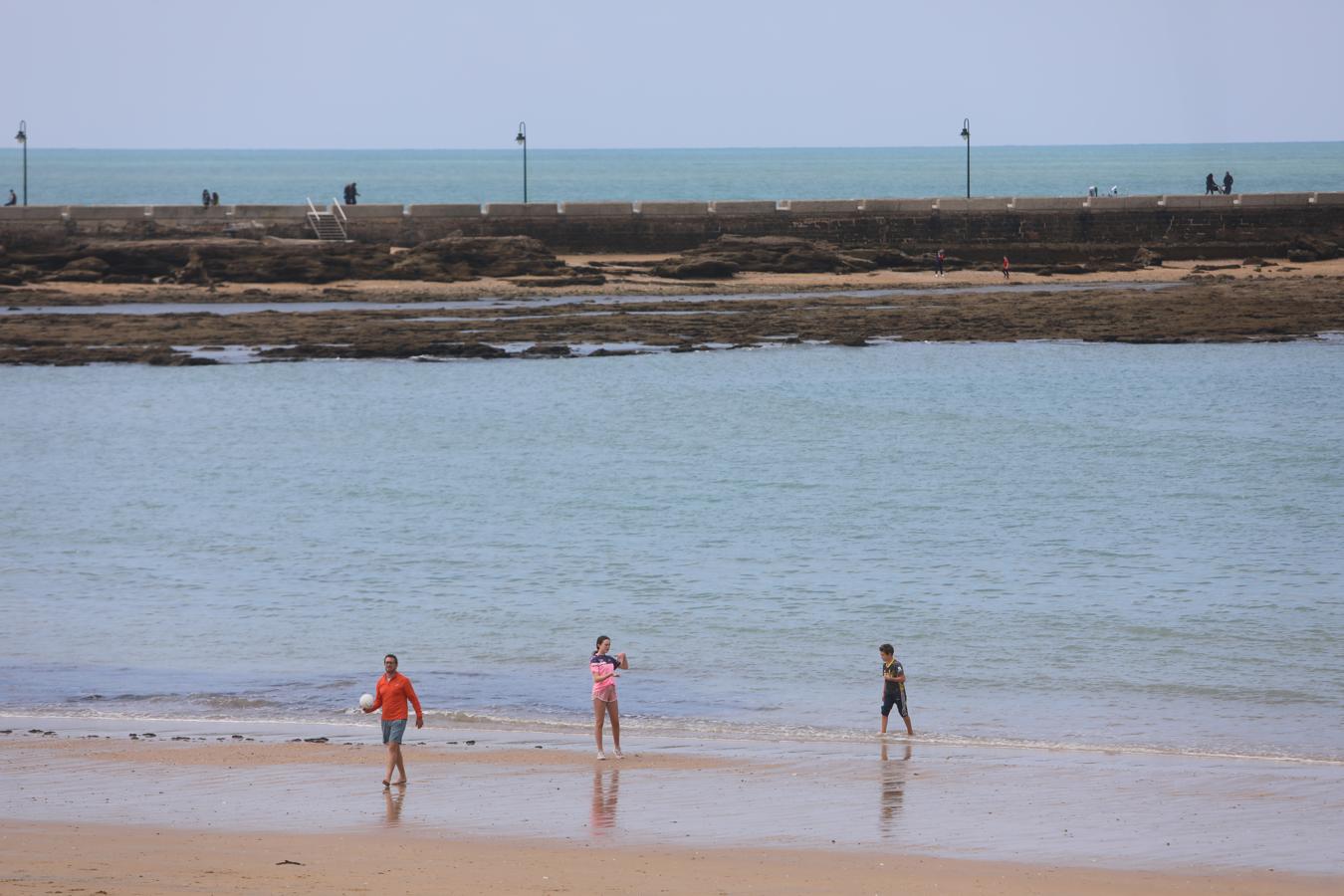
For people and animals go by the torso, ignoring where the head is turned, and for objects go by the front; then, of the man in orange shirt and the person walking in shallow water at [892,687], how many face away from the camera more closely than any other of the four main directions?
0

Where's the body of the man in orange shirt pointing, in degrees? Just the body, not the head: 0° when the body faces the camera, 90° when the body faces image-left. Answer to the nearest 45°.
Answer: approximately 45°

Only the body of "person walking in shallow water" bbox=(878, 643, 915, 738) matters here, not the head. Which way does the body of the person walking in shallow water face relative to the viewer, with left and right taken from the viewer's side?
facing the viewer and to the left of the viewer

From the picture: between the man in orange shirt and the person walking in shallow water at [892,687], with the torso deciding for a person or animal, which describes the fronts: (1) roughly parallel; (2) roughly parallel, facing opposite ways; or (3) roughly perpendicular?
roughly parallel

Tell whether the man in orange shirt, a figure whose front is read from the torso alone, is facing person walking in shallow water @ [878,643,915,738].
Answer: no
